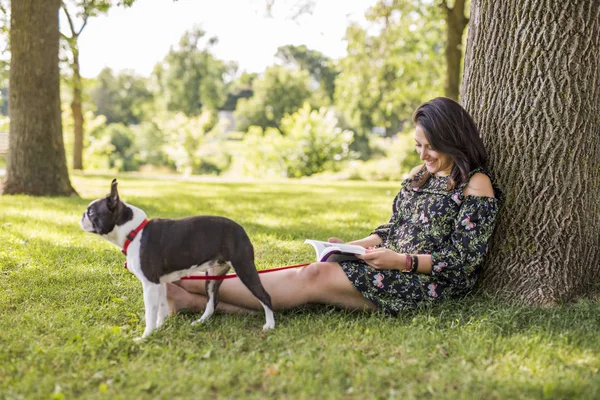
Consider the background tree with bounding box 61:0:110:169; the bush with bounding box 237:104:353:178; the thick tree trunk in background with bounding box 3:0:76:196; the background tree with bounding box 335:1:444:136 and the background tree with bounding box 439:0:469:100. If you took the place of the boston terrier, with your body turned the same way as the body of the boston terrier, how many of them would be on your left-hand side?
0

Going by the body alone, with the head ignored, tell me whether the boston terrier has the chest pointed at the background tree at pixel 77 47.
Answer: no

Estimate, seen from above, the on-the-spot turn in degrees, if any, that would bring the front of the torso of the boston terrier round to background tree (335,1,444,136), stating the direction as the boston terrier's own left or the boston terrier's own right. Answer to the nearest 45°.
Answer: approximately 135° to the boston terrier's own right

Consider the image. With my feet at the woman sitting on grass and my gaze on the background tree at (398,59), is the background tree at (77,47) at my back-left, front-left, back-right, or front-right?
front-left

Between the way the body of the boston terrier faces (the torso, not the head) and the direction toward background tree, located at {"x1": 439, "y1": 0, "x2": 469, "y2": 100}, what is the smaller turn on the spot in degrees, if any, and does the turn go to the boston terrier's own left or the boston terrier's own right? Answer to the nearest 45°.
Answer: approximately 135° to the boston terrier's own right

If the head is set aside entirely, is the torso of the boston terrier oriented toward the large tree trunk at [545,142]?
no

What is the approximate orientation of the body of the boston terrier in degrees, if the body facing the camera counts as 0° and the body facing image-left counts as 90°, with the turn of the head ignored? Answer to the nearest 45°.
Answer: approximately 90°

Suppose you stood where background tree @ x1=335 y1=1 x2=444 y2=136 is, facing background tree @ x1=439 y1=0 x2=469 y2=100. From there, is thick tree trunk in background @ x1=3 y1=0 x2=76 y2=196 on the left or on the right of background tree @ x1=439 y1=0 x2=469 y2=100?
right

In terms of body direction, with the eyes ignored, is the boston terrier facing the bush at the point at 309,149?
no

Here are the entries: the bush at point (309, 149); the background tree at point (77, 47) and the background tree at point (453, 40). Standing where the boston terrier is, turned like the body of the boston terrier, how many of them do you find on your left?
0

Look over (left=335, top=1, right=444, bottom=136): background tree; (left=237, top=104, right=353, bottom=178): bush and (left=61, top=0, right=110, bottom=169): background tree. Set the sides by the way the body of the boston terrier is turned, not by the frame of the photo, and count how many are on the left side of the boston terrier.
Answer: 0

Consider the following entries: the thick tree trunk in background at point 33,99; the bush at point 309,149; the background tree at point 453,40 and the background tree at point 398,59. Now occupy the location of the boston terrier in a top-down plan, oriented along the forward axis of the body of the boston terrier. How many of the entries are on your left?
0

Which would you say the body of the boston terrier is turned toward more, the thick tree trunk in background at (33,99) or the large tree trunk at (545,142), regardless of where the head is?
the thick tree trunk in background

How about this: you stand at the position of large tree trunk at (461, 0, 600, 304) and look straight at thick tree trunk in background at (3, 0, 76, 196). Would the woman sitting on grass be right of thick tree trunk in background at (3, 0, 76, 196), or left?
left

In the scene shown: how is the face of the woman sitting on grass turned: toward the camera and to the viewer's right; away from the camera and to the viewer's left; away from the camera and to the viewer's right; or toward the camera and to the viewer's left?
toward the camera and to the viewer's left
